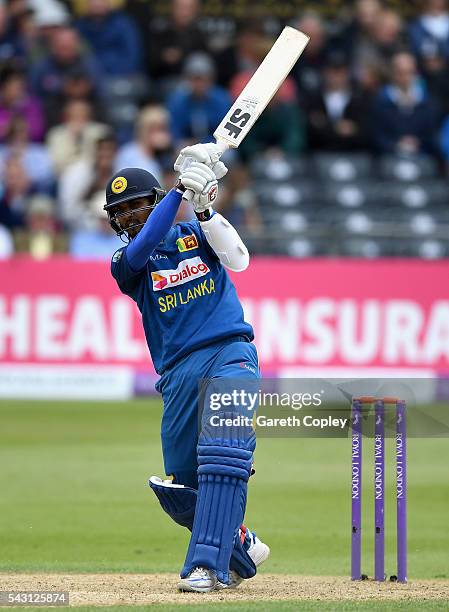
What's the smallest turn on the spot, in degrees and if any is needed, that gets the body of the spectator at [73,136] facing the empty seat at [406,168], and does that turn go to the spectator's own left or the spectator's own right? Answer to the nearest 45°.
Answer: approximately 90° to the spectator's own left

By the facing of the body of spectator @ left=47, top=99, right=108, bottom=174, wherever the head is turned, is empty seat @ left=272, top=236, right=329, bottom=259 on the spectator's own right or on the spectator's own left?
on the spectator's own left

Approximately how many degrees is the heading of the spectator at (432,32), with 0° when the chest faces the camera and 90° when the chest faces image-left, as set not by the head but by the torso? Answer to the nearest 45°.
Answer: approximately 0°

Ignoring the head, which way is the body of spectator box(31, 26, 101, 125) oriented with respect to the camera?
toward the camera

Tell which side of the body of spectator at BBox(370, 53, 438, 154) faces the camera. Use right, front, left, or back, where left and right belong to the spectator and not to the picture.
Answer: front

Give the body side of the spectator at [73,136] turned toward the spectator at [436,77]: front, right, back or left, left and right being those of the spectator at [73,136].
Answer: left

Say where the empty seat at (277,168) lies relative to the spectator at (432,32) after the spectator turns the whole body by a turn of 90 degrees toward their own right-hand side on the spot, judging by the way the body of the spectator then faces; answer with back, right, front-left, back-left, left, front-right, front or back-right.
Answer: front-left

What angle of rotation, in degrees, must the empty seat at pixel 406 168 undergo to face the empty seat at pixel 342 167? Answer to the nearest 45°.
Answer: approximately 90° to its right

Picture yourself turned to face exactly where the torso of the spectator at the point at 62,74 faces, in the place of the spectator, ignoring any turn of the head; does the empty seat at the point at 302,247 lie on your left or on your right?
on your left

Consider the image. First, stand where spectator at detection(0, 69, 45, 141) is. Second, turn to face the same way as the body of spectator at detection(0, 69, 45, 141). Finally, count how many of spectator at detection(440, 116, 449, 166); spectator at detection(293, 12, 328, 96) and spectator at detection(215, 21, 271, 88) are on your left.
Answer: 3

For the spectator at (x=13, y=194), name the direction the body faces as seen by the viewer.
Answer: toward the camera
